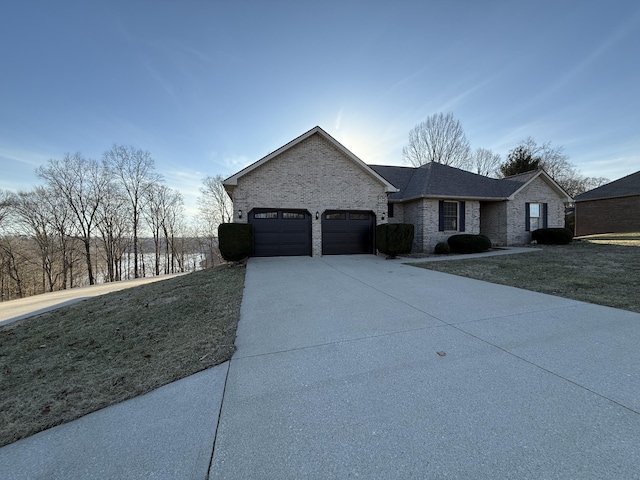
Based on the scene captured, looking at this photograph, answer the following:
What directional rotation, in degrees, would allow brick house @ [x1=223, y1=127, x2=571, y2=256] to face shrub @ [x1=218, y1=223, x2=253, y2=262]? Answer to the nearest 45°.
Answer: approximately 45° to its right

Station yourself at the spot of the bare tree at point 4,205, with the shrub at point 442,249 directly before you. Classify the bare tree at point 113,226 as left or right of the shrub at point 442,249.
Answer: left

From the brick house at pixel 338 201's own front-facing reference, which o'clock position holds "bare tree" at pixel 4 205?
The bare tree is roughly at 3 o'clock from the brick house.

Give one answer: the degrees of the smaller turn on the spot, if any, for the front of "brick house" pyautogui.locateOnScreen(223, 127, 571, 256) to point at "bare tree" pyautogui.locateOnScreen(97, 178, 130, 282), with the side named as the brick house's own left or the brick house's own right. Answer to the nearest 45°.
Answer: approximately 90° to the brick house's own right

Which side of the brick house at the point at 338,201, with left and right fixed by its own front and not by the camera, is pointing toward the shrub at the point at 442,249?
left

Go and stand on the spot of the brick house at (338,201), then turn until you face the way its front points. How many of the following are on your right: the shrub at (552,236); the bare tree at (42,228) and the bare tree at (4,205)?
2

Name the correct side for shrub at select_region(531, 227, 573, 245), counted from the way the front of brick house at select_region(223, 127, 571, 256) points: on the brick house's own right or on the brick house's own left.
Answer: on the brick house's own left

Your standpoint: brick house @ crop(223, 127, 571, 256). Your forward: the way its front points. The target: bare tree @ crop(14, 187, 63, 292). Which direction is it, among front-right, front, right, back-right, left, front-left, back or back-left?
right

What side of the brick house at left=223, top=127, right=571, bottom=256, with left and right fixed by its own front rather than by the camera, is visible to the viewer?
front

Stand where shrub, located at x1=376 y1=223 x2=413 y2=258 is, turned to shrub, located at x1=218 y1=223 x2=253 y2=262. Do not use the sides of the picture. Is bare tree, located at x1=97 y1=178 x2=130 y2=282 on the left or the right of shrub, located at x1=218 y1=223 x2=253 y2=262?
right

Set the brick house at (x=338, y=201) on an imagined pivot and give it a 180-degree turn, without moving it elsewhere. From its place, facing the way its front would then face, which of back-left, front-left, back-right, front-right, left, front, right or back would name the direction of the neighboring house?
front-right

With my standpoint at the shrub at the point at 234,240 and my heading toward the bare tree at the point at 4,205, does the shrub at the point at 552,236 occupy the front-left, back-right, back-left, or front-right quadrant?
back-right
